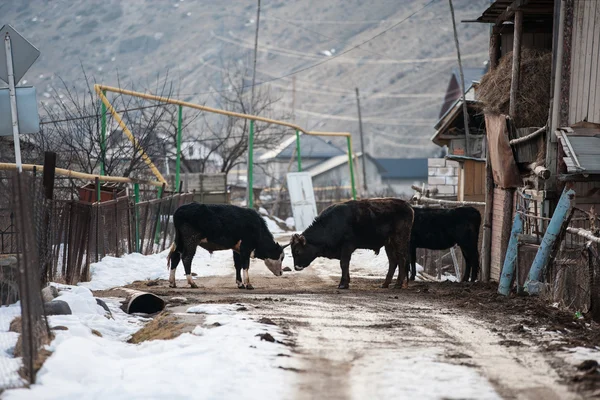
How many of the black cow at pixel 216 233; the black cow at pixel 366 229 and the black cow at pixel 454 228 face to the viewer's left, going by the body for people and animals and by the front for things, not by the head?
2

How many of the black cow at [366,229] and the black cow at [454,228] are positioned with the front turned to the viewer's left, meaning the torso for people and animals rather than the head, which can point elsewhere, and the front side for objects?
2

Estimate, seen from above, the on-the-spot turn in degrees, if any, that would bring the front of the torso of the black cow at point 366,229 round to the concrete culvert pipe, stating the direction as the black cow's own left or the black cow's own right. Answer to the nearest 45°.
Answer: approximately 45° to the black cow's own left

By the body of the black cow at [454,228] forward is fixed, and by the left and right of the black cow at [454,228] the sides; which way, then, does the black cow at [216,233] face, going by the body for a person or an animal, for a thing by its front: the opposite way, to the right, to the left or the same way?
the opposite way

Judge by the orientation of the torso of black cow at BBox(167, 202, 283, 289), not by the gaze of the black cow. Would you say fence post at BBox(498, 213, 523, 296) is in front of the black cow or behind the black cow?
in front

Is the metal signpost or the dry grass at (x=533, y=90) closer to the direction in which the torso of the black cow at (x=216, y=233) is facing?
the dry grass

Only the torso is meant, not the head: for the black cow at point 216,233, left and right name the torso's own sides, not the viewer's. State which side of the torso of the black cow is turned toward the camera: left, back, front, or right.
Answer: right

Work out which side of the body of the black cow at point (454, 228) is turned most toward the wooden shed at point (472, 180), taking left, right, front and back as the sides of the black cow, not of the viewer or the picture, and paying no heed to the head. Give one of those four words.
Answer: right

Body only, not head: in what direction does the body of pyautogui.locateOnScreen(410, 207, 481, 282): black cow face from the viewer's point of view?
to the viewer's left

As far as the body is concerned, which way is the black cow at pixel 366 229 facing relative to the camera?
to the viewer's left

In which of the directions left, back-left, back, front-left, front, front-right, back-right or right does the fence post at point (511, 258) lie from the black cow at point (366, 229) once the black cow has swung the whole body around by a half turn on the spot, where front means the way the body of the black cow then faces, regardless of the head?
front-right
